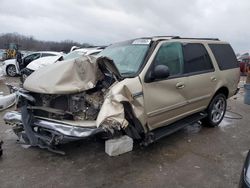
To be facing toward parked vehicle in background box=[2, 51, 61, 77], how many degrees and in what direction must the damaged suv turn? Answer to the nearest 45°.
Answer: approximately 90° to its right

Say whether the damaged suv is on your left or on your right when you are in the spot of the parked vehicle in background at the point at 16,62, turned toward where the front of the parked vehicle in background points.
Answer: on your left

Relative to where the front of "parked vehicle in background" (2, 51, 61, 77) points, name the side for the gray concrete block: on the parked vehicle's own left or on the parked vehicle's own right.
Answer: on the parked vehicle's own left

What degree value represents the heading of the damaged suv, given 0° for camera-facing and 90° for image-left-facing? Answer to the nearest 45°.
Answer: approximately 45°

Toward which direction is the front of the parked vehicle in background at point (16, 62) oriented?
to the viewer's left

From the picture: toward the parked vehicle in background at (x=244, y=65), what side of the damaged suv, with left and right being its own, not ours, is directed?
back
